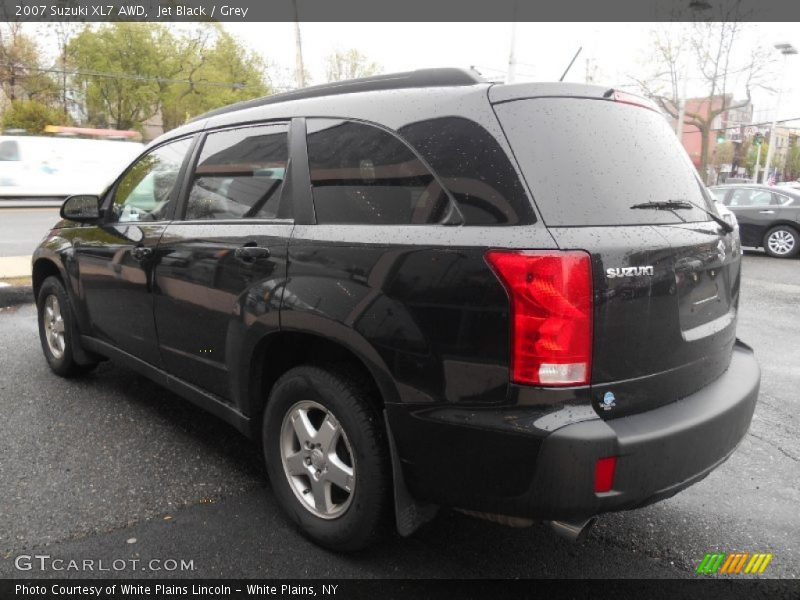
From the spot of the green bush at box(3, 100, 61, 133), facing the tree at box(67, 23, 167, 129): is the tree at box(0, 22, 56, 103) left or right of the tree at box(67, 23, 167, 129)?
left

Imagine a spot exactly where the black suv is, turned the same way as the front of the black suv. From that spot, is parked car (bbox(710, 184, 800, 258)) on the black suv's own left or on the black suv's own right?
on the black suv's own right

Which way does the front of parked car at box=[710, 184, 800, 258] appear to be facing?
to the viewer's left

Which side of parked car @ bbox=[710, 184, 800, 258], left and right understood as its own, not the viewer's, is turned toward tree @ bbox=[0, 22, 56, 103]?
front

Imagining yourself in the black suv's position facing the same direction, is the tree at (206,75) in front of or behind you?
in front

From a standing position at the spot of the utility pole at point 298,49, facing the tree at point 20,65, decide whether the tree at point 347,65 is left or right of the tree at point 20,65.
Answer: right

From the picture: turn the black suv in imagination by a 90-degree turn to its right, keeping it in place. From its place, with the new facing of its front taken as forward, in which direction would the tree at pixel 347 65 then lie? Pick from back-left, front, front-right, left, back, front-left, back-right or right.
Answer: front-left

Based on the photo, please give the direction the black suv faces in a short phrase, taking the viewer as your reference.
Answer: facing away from the viewer and to the left of the viewer

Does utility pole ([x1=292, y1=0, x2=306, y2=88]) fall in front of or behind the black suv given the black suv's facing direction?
in front
